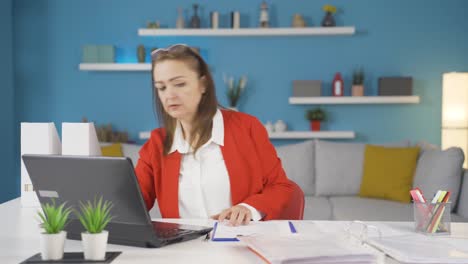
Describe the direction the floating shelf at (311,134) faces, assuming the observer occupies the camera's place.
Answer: facing the viewer

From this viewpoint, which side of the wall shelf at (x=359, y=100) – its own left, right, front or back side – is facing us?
front

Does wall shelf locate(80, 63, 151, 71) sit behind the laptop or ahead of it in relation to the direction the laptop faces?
ahead

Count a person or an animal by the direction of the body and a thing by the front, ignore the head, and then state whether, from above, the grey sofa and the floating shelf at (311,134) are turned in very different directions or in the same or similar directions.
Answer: same or similar directions

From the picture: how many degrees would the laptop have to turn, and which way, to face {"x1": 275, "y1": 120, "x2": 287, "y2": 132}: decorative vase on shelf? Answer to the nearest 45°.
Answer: approximately 45° to its left

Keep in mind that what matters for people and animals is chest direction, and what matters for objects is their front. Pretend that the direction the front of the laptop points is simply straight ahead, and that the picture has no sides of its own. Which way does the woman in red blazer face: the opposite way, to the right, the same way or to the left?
the opposite way

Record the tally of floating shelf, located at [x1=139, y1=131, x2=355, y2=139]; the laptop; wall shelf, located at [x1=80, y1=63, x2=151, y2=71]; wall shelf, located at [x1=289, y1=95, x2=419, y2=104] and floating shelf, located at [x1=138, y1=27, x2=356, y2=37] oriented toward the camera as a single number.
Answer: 4

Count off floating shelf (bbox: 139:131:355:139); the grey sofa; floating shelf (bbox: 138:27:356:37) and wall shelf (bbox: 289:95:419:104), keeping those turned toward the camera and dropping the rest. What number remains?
4

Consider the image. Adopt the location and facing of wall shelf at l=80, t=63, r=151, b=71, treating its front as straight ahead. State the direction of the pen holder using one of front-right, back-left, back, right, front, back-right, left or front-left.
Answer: front

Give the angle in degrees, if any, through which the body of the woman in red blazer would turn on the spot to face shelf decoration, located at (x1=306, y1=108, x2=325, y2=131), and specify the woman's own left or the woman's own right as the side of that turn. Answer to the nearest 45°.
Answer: approximately 135° to the woman's own right

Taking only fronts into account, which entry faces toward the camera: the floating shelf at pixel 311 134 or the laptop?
the floating shelf

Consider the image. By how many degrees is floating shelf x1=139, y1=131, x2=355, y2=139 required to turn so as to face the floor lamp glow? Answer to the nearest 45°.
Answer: approximately 90° to its left

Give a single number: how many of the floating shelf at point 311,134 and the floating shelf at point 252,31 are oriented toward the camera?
2

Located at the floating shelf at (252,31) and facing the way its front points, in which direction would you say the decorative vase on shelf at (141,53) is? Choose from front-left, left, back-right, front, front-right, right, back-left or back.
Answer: right

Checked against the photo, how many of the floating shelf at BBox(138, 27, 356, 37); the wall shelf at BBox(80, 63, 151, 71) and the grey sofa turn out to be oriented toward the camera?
3

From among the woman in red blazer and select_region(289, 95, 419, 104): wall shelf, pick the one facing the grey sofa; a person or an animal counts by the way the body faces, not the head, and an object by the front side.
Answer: the wall shelf

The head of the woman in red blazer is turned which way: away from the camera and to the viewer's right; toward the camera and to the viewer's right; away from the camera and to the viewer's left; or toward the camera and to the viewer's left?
toward the camera and to the viewer's left

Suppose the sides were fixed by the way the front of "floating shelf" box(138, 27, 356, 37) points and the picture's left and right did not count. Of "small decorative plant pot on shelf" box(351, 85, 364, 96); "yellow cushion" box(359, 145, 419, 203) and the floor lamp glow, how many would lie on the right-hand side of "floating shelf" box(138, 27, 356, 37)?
0

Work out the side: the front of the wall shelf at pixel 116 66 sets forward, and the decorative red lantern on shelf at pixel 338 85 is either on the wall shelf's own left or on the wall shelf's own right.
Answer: on the wall shelf's own left
